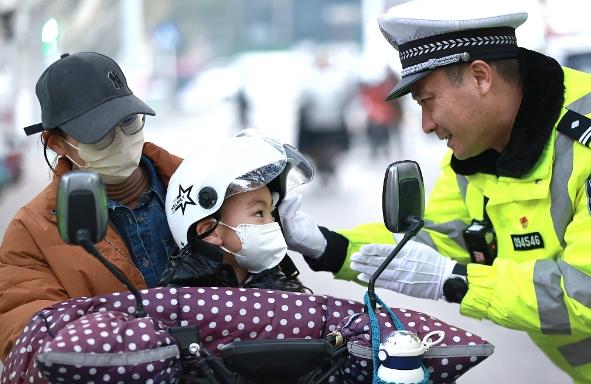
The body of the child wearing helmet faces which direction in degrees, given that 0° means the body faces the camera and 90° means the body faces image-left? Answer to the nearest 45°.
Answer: approximately 315°

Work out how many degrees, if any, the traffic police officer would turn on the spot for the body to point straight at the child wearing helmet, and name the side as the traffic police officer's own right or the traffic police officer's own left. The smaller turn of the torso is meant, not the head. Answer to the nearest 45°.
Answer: approximately 45° to the traffic police officer's own right

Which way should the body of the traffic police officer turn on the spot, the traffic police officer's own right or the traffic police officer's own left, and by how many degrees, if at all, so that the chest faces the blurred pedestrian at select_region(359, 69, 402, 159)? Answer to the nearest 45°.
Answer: approximately 135° to the traffic police officer's own right

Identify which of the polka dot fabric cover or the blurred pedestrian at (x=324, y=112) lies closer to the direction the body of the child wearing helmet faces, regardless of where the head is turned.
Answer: the polka dot fabric cover

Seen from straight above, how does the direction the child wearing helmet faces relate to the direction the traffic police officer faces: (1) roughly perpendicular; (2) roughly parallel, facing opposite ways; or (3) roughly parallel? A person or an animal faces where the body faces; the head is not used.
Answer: roughly perpendicular

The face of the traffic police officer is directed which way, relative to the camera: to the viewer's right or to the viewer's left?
to the viewer's left

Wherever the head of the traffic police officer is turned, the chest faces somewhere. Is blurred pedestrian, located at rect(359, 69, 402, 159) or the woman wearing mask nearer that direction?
the woman wearing mask

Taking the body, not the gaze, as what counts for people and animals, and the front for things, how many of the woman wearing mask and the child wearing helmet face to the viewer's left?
0

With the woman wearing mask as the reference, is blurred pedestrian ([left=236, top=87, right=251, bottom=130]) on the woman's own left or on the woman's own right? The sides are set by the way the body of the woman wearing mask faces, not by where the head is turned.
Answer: on the woman's own left

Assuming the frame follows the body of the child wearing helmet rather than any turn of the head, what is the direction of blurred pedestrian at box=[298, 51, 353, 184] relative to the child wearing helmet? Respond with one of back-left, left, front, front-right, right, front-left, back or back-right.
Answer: back-left

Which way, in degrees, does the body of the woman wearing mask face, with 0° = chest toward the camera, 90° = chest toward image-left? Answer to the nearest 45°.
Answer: approximately 315°
